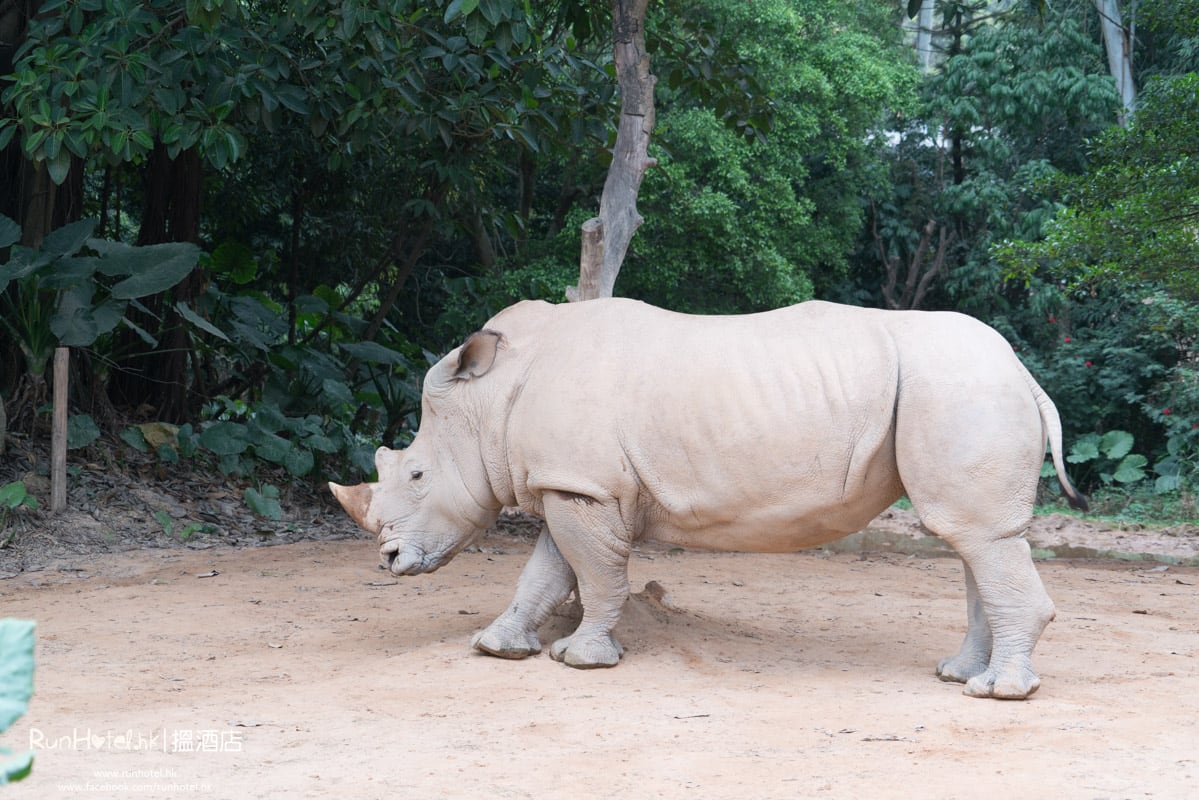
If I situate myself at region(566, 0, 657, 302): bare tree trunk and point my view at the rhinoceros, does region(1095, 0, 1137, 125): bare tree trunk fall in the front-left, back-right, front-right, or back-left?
back-left

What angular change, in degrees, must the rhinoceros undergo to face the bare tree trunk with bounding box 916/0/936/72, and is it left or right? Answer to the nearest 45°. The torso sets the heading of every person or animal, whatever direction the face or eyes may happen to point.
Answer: approximately 90° to its right

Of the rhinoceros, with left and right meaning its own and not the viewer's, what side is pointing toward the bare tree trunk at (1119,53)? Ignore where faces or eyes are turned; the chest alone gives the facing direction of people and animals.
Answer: right

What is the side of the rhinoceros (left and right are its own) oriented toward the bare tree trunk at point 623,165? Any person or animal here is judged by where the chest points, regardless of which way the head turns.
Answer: right

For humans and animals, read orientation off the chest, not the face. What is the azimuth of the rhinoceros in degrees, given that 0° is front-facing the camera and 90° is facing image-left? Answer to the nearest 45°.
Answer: approximately 90°
